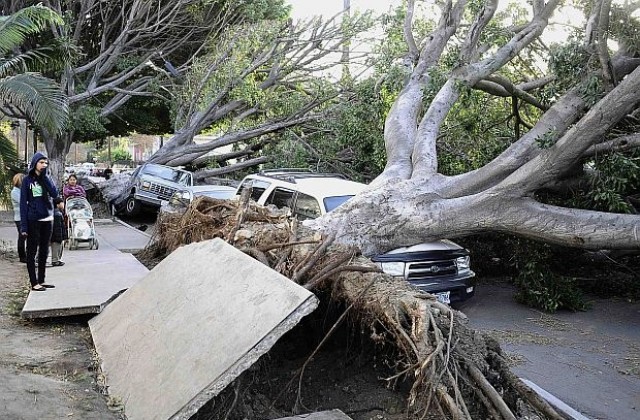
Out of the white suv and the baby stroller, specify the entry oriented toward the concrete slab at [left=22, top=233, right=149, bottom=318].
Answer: the baby stroller

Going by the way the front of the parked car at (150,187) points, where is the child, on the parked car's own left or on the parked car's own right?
on the parked car's own right

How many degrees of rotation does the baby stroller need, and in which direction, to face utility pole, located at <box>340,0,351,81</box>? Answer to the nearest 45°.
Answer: approximately 135° to its left

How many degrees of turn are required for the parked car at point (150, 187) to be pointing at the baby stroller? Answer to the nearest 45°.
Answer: approximately 45° to its right

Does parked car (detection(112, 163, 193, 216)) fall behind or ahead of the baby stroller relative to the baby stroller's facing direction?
behind

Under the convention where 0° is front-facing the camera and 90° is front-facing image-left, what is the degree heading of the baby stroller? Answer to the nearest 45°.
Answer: approximately 0°
